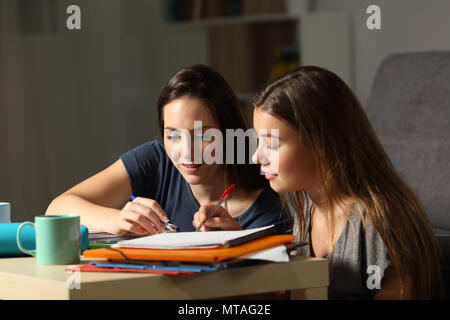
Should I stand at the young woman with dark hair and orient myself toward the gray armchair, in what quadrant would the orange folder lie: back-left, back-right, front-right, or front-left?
back-right

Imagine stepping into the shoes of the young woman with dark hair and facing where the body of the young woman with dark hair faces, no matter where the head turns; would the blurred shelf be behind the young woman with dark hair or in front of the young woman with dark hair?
behind

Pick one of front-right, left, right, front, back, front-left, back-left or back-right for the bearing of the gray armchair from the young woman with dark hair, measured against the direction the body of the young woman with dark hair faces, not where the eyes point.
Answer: back-left

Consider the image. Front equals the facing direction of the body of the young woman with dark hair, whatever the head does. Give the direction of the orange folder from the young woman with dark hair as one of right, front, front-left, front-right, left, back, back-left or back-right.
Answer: front

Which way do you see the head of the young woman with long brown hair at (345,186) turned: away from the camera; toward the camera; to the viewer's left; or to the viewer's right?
to the viewer's left

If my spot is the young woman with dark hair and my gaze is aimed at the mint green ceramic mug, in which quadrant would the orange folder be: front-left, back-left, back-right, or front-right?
front-left

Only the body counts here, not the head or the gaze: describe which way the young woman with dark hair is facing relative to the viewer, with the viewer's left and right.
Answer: facing the viewer

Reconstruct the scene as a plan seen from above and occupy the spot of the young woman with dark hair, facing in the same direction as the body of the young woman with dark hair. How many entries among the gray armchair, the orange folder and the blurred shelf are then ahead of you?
1
